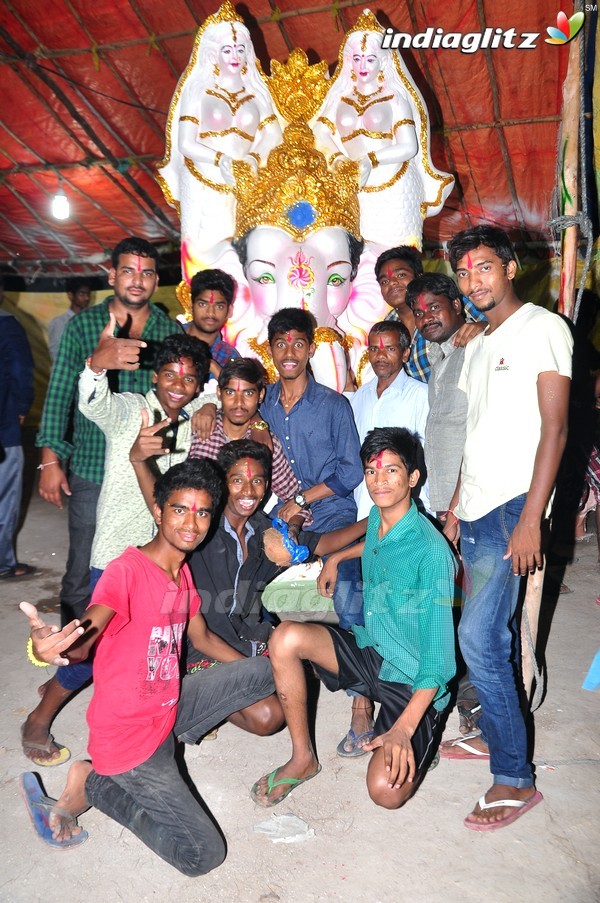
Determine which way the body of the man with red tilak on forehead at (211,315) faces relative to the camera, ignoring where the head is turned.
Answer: toward the camera

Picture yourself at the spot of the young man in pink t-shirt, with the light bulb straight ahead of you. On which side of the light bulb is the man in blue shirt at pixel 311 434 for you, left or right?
right

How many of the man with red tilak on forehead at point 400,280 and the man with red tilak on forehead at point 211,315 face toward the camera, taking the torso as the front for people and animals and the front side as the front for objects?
2

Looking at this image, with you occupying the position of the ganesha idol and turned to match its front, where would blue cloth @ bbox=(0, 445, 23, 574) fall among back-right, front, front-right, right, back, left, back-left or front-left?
right

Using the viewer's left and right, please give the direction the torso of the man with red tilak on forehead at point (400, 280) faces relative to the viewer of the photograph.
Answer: facing the viewer

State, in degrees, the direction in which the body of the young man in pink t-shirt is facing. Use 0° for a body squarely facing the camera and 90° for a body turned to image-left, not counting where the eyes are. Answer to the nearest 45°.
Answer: approximately 315°

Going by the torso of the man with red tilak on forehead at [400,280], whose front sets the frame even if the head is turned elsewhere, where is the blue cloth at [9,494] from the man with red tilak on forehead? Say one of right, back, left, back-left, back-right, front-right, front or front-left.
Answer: right

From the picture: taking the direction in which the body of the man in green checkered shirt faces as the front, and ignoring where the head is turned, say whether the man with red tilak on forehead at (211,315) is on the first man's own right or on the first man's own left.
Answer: on the first man's own left
